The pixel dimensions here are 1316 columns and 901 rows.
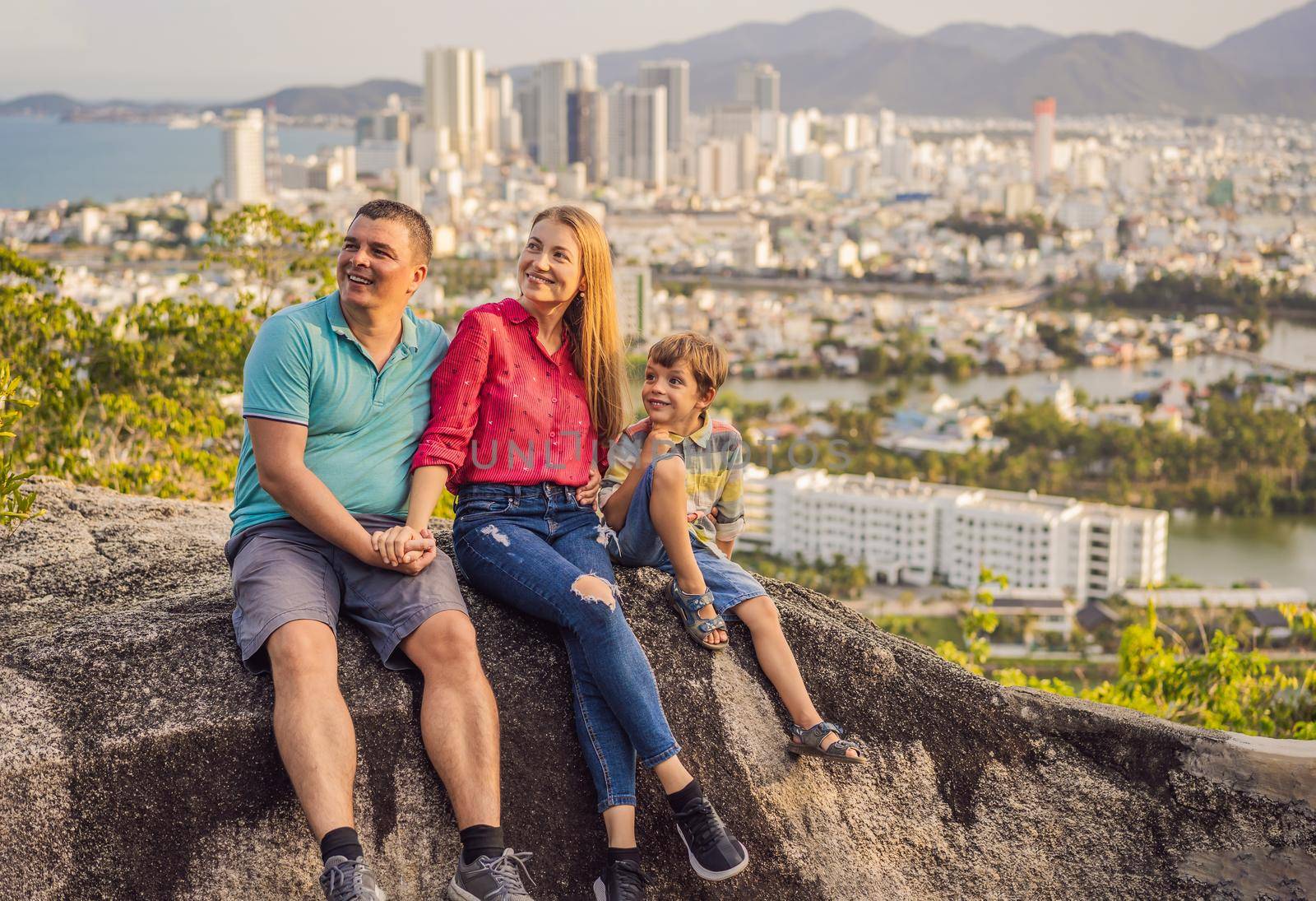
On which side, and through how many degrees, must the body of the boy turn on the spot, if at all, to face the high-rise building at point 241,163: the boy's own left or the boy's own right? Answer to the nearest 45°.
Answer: approximately 180°

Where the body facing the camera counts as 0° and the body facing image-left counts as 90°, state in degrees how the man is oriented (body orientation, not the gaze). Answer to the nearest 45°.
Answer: approximately 315°

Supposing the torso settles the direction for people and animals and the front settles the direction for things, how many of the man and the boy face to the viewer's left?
0

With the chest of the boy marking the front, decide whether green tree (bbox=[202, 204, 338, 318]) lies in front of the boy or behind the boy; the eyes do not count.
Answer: behind

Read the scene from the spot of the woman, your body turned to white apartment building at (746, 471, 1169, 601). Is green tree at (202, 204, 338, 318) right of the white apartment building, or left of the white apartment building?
left

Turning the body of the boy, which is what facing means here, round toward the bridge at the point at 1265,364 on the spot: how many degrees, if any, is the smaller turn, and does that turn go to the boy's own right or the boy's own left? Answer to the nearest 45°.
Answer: approximately 180°

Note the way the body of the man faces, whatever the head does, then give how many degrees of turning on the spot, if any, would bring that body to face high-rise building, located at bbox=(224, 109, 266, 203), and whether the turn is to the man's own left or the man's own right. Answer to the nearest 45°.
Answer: approximately 135° to the man's own left

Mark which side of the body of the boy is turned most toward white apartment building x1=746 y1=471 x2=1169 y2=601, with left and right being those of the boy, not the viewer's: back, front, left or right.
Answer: back

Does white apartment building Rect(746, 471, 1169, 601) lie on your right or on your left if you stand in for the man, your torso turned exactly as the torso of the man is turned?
on your left

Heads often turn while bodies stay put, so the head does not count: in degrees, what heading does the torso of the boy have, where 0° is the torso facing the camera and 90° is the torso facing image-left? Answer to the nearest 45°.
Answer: approximately 0°
